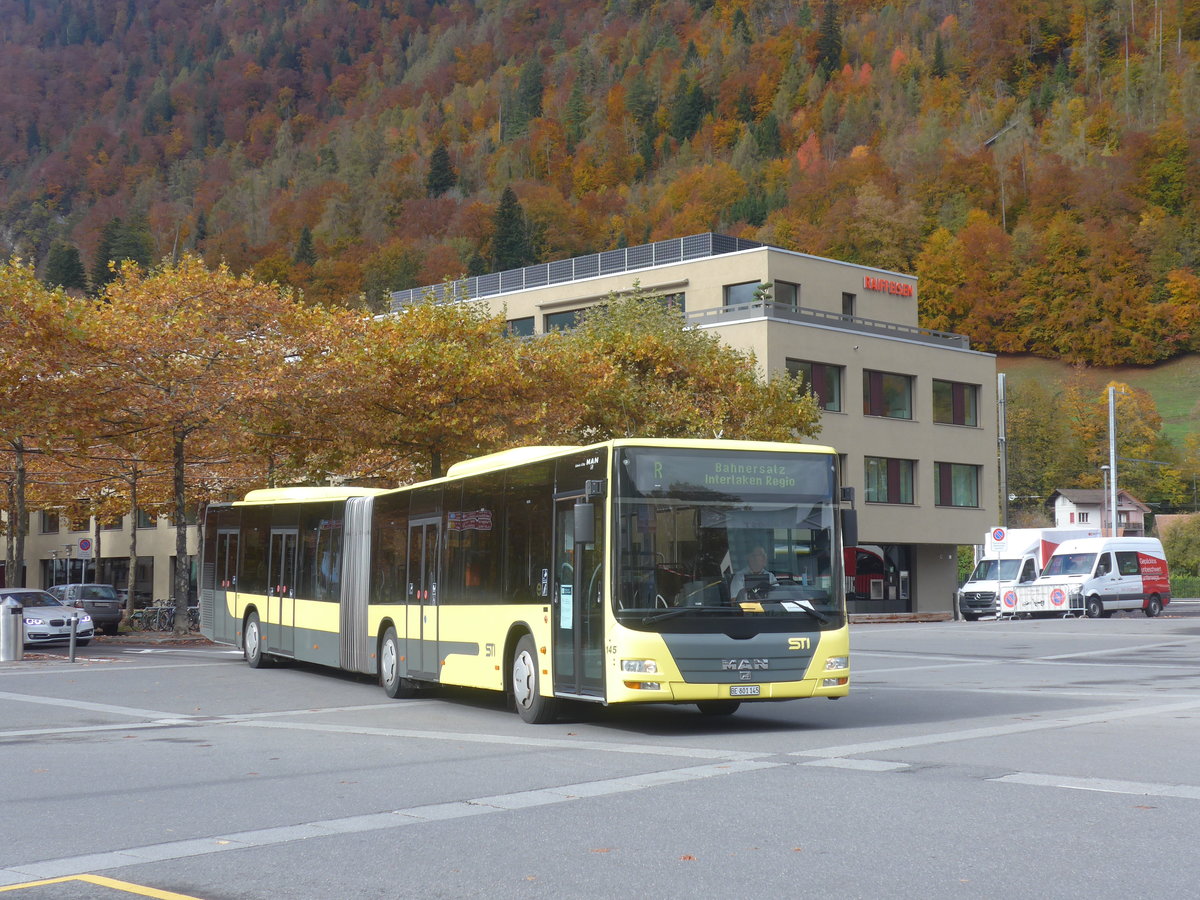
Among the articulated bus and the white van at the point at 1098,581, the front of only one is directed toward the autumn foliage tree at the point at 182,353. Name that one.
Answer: the white van

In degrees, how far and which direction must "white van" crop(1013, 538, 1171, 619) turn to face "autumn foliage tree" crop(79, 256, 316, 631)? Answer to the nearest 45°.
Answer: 0° — it already faces it

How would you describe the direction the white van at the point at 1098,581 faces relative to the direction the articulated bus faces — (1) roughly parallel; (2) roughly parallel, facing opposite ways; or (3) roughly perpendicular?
roughly perpendicular

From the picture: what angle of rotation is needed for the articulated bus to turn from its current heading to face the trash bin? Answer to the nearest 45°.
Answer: approximately 180°

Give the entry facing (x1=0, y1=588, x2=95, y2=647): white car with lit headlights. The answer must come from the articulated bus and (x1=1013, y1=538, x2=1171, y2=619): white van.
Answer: the white van
